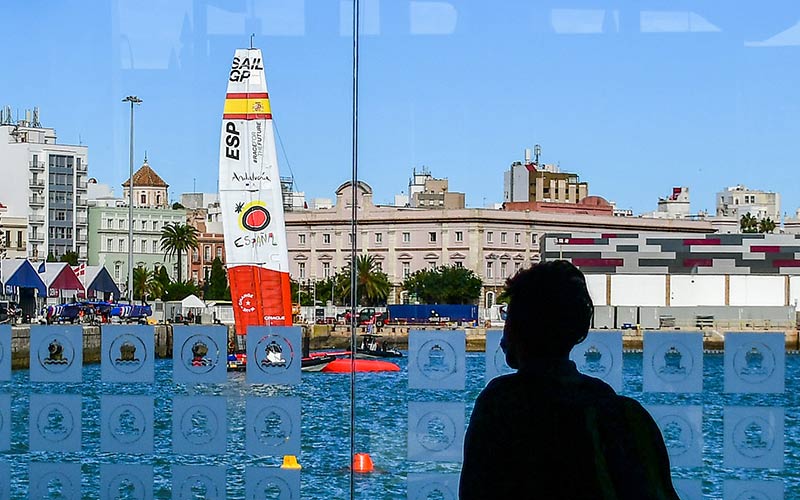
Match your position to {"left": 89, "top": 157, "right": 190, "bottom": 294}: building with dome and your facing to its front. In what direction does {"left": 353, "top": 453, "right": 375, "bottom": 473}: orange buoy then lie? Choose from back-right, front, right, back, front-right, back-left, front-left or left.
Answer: front-left

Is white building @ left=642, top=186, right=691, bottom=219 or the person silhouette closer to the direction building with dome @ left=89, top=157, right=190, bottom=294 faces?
the person silhouette

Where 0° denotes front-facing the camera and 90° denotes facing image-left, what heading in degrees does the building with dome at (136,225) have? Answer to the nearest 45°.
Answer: approximately 0°

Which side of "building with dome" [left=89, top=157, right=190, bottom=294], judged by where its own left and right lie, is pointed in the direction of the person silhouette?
front
